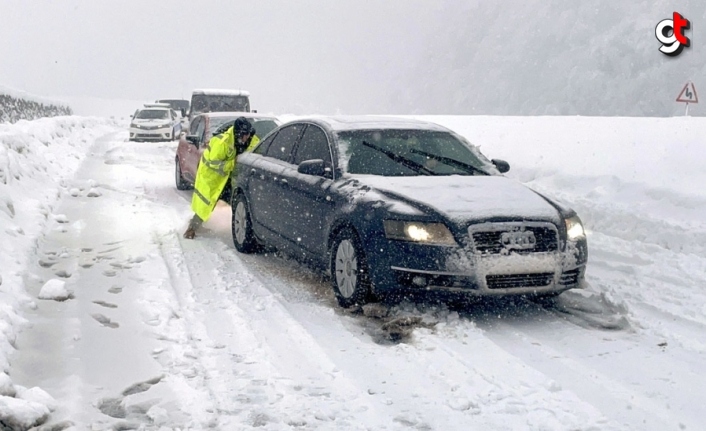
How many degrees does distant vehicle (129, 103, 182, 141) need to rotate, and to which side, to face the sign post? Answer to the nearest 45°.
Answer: approximately 45° to its left

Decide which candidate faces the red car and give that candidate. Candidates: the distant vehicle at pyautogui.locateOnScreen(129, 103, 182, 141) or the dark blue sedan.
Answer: the distant vehicle

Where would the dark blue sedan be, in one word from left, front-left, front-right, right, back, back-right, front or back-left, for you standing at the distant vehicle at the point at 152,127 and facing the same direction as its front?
front

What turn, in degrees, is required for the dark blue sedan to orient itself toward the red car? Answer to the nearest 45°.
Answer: approximately 180°

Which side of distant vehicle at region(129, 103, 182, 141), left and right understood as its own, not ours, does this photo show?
front

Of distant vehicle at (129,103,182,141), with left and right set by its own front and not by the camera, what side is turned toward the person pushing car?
front

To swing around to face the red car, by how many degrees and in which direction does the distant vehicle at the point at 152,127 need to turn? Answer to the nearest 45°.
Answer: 0° — it already faces it

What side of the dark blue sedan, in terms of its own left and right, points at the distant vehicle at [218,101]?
back

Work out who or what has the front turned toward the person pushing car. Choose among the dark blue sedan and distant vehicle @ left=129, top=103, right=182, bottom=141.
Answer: the distant vehicle

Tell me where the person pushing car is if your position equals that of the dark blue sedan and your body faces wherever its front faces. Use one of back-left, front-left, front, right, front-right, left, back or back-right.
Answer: back

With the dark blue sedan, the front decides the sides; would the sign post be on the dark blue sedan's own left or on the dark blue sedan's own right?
on the dark blue sedan's own left

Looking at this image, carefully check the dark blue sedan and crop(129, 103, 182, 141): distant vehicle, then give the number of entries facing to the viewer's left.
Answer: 0
